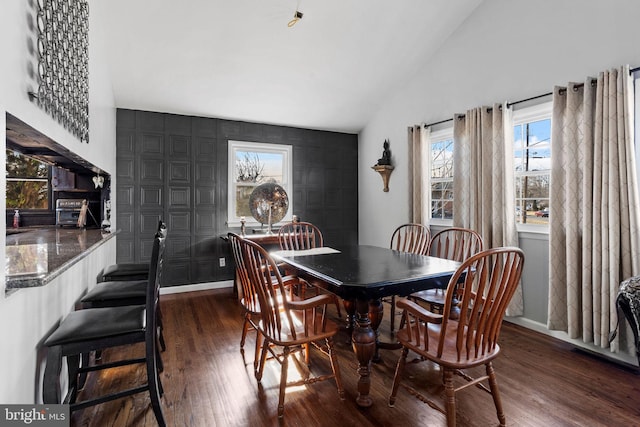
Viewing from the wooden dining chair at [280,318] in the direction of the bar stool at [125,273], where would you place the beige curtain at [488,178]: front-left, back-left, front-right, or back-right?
back-right

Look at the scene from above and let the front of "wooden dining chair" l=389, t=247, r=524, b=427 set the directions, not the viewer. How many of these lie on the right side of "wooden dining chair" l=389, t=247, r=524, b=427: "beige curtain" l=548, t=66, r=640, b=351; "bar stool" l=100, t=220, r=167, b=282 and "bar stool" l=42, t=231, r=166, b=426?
1

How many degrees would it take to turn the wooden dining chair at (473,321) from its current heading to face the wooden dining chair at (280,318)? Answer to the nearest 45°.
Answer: approximately 45° to its left

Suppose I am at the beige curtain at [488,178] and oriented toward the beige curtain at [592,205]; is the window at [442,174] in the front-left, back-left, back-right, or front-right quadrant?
back-left

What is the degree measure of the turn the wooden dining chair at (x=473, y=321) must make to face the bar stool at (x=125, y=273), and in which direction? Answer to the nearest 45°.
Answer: approximately 45° to its left

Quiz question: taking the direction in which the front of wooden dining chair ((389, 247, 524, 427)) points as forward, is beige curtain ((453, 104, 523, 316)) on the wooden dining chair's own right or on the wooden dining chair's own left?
on the wooden dining chair's own right

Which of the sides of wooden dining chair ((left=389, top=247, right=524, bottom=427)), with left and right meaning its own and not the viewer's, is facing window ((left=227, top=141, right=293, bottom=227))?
front

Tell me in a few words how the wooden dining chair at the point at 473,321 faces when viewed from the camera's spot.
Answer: facing away from the viewer and to the left of the viewer

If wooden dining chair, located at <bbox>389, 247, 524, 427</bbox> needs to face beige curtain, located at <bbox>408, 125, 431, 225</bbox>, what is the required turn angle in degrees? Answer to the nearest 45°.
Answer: approximately 45° to its right

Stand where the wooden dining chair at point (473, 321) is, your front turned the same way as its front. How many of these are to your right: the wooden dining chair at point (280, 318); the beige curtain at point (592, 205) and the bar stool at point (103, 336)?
1

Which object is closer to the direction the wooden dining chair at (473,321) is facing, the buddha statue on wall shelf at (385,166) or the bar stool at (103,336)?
the buddha statue on wall shelf

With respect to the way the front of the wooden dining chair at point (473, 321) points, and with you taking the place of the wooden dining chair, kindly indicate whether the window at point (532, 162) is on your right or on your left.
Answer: on your right
